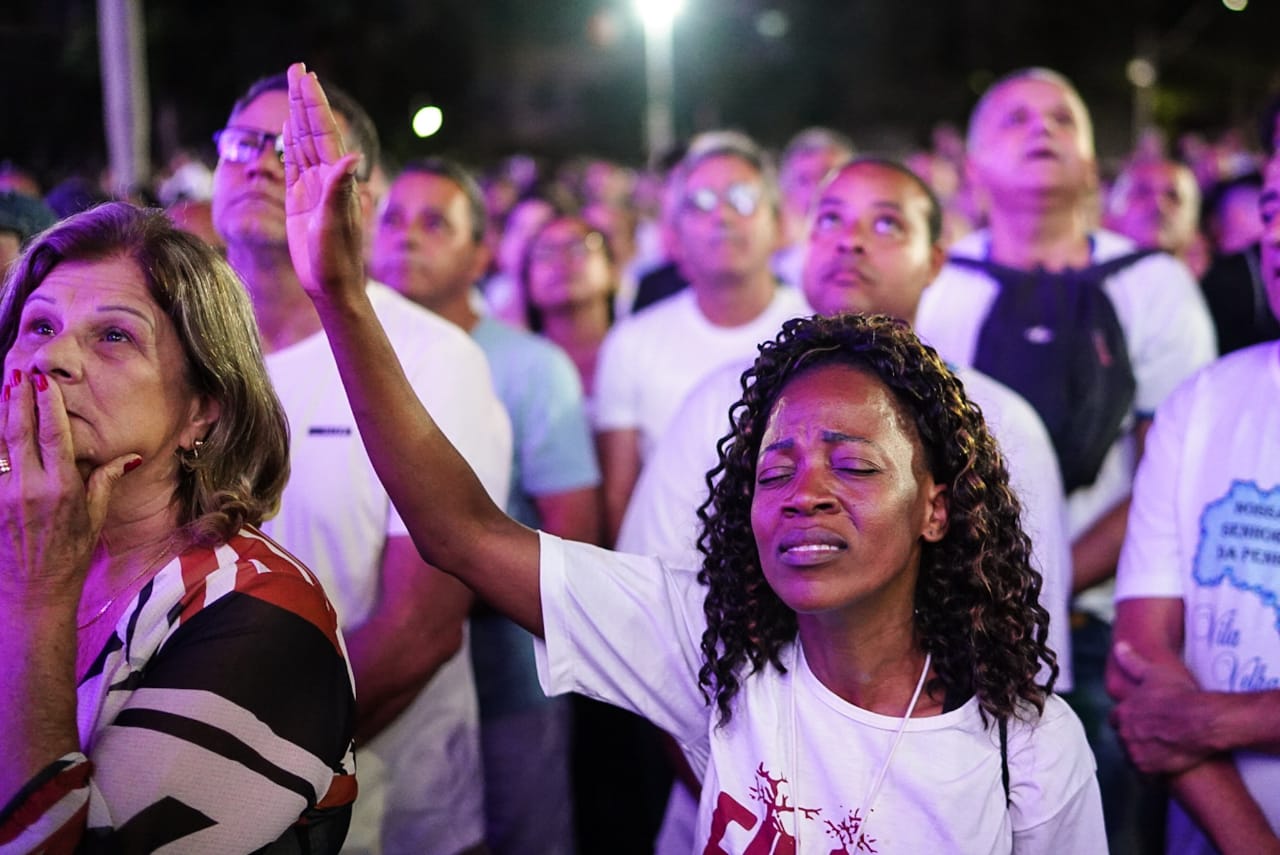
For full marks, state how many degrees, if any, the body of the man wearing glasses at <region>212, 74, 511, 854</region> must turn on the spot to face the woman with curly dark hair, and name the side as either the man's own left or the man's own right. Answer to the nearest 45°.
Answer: approximately 90° to the man's own left

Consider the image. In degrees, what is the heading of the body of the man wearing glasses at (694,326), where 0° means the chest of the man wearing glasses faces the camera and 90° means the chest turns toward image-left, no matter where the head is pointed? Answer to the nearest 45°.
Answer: approximately 0°

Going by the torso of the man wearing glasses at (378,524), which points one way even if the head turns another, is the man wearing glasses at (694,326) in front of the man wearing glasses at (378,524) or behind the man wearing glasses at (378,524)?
behind

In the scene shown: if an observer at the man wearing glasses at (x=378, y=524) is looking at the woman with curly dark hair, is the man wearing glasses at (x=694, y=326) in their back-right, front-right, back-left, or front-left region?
back-left

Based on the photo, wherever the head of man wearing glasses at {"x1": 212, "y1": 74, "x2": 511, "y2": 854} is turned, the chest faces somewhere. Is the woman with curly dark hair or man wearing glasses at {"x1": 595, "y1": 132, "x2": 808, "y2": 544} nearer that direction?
the woman with curly dark hair

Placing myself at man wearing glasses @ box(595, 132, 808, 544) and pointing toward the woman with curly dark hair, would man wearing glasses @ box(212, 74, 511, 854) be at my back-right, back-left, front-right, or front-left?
front-right

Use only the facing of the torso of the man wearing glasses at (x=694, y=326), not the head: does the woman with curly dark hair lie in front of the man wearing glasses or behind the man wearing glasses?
in front

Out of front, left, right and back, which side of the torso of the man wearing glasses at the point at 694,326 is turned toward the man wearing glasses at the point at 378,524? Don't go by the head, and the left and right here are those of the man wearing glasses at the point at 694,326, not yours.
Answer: front

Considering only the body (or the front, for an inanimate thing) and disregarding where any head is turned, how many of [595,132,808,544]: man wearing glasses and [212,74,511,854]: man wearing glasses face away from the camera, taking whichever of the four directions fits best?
0

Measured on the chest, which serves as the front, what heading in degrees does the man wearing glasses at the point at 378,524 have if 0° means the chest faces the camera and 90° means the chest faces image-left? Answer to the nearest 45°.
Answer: approximately 45°

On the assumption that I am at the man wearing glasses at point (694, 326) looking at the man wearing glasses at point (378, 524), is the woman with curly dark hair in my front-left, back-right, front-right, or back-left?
front-left
